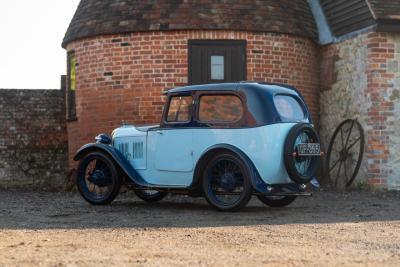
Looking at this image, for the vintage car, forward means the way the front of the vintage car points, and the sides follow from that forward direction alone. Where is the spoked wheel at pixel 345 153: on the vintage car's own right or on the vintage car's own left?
on the vintage car's own right

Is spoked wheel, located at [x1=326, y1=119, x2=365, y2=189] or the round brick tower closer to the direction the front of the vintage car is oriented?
the round brick tower

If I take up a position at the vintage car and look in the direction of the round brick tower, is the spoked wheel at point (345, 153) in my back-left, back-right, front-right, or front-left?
front-right

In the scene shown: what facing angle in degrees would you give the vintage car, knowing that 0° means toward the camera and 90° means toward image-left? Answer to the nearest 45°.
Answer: approximately 135°

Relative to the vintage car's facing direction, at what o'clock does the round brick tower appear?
The round brick tower is roughly at 1 o'clock from the vintage car.

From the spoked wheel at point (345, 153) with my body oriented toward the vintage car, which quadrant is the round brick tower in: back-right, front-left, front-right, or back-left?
front-right
